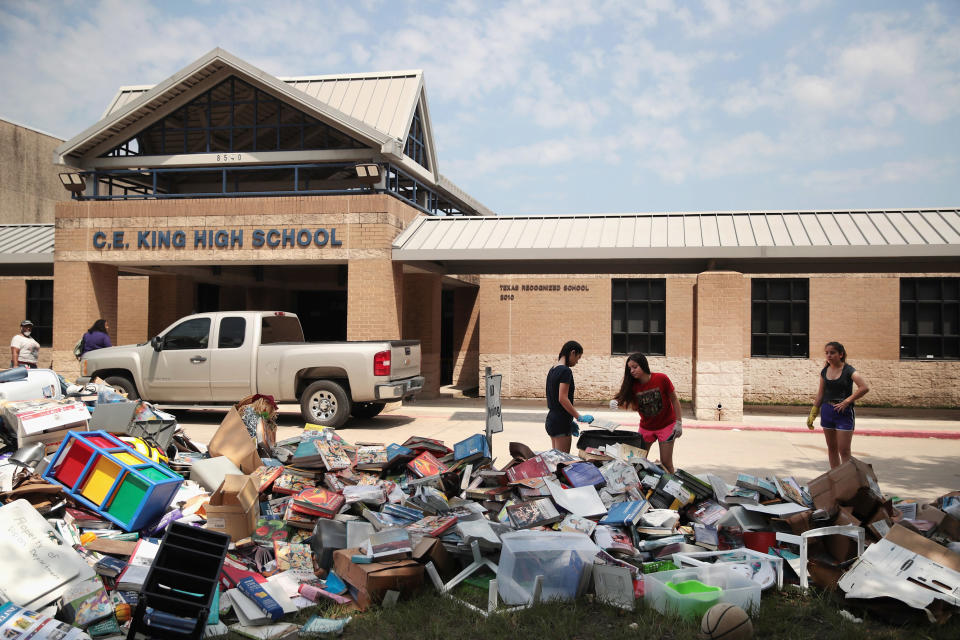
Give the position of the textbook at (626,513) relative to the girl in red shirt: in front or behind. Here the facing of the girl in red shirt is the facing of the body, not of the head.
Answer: in front

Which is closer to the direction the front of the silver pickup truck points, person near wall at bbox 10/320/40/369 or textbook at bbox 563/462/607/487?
the person near wall

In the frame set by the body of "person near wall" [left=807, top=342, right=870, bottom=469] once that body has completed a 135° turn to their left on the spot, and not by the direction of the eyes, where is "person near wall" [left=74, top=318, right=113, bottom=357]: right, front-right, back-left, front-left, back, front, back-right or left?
back

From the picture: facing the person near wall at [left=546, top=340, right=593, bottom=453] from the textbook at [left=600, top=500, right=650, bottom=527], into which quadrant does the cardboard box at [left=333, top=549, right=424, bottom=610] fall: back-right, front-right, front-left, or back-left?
back-left

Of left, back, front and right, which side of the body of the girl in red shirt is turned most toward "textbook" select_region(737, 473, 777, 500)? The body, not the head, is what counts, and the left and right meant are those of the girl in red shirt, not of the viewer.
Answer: left

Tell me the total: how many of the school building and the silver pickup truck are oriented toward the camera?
1

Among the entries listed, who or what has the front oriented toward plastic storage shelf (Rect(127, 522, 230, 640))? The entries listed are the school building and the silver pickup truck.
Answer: the school building

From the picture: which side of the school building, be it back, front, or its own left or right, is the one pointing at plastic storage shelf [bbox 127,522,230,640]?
front

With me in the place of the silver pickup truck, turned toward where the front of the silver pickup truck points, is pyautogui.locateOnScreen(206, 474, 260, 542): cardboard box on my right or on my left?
on my left

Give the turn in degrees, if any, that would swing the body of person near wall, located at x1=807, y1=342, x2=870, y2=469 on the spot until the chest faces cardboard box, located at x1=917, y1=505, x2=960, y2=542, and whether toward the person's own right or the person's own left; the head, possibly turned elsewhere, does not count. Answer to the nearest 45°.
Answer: approximately 45° to the person's own left

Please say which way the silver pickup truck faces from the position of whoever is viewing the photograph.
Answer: facing away from the viewer and to the left of the viewer

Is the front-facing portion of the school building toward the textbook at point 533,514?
yes

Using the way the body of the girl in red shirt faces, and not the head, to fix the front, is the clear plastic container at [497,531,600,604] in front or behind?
in front
